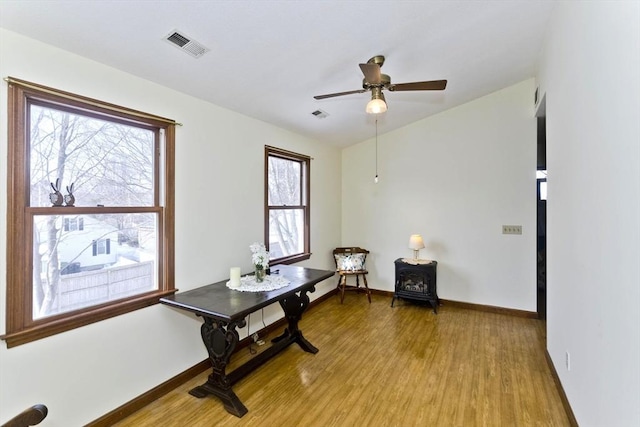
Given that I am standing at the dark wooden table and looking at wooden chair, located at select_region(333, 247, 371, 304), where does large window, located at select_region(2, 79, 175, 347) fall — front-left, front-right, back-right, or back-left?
back-left

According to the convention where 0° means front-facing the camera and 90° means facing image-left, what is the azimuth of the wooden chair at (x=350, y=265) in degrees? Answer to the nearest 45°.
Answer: approximately 0°

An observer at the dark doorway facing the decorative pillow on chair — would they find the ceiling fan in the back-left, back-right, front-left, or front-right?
front-left

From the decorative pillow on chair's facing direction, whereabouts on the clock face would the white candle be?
The white candle is roughly at 1 o'clock from the decorative pillow on chair.

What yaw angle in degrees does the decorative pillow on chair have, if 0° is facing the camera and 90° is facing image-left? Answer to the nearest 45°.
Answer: approximately 0°

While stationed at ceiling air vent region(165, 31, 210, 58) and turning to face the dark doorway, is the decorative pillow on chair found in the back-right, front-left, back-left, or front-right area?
front-left

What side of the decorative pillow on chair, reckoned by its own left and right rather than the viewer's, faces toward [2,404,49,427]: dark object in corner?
front

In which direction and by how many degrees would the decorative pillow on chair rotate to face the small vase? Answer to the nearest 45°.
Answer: approximately 45° to its right

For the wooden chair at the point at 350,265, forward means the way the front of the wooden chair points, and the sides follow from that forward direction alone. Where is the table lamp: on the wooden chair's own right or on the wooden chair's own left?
on the wooden chair's own left

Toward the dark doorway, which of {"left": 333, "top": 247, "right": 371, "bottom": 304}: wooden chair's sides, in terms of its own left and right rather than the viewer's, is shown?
left
